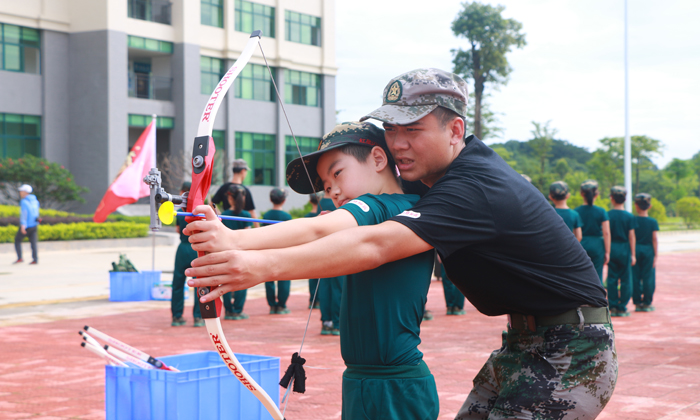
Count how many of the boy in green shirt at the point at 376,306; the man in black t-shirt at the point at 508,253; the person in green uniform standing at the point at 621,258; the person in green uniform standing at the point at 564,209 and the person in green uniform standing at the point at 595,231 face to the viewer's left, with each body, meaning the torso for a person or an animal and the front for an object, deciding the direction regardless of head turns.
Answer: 2

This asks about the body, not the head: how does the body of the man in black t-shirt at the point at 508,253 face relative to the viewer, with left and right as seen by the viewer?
facing to the left of the viewer

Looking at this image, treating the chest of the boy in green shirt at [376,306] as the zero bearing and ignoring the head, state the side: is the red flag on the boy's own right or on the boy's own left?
on the boy's own right
